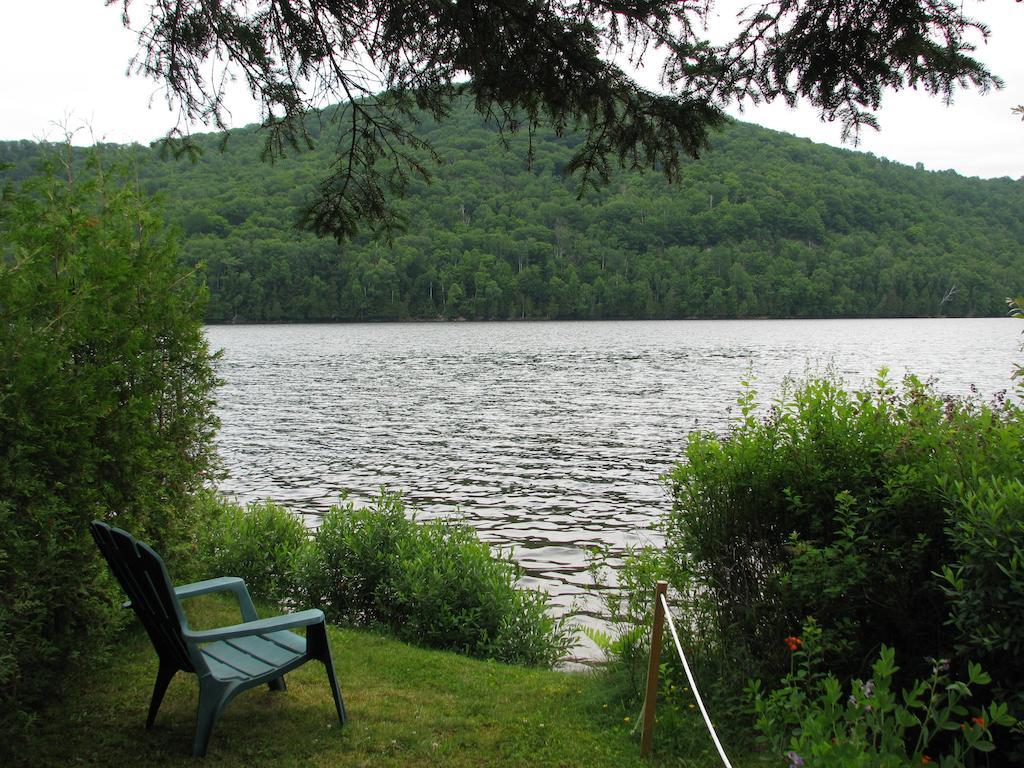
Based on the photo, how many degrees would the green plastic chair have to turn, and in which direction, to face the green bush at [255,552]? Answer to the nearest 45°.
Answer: approximately 45° to its left

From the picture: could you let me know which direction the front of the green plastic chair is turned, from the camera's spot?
facing away from the viewer and to the right of the viewer

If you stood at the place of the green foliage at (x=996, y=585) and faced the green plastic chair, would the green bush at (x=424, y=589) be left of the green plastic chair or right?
right

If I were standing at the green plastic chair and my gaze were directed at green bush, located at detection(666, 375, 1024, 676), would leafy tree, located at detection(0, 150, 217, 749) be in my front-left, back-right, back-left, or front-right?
back-left

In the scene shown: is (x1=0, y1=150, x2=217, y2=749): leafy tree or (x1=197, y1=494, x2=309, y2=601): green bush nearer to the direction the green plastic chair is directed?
the green bush

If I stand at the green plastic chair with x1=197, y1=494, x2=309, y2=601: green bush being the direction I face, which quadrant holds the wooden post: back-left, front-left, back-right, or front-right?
back-right
